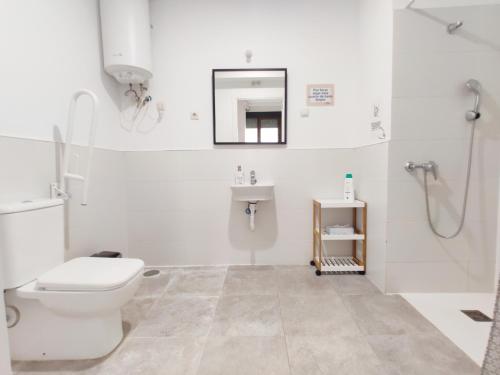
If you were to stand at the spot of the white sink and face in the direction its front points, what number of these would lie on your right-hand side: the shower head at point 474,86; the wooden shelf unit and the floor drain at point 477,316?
0

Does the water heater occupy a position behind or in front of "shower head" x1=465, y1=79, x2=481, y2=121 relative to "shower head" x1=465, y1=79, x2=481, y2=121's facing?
in front

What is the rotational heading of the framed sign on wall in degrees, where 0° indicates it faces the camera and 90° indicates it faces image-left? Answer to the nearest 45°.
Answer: approximately 0°

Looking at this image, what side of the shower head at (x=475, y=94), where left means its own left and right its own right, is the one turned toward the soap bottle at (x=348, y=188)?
front

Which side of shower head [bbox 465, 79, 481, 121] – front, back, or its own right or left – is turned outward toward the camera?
left

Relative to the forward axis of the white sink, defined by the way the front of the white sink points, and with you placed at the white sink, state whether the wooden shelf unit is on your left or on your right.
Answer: on your left

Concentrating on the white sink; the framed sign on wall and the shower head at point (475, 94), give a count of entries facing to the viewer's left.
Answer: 1

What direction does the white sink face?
toward the camera

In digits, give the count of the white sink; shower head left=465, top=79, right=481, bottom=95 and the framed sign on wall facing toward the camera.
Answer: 2
